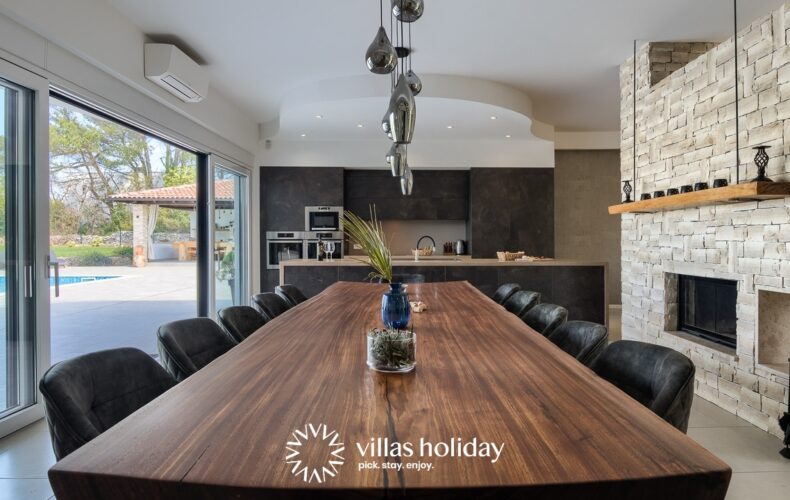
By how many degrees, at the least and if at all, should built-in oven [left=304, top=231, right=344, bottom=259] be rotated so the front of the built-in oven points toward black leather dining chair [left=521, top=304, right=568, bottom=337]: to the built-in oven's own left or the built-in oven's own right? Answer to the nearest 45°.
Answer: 0° — it already faces it

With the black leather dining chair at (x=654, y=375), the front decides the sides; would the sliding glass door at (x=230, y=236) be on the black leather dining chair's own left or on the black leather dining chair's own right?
on the black leather dining chair's own right

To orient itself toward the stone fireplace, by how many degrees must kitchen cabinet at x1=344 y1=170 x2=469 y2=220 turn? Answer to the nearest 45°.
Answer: approximately 45° to its left

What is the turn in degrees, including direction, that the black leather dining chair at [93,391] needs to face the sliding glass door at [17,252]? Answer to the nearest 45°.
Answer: approximately 135° to its left

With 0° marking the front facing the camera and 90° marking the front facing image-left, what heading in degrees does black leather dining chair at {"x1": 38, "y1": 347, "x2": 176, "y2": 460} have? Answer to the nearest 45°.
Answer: approximately 315°

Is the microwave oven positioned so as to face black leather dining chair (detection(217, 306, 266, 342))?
yes

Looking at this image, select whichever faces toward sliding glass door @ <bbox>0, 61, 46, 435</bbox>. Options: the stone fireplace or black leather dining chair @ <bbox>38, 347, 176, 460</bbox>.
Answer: the stone fireplace

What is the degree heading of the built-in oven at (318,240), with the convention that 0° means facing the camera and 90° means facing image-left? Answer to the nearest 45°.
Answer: approximately 0°

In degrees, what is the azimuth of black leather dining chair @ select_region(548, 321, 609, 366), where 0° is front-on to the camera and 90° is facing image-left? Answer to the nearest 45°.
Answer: approximately 45°

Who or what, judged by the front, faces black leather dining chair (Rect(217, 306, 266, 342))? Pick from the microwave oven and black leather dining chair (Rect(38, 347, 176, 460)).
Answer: the microwave oven

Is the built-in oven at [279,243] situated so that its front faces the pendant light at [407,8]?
yes

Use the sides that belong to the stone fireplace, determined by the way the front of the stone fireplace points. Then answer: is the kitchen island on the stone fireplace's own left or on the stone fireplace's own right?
on the stone fireplace's own right

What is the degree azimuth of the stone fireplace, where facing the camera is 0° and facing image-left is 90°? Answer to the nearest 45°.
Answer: approximately 45°
